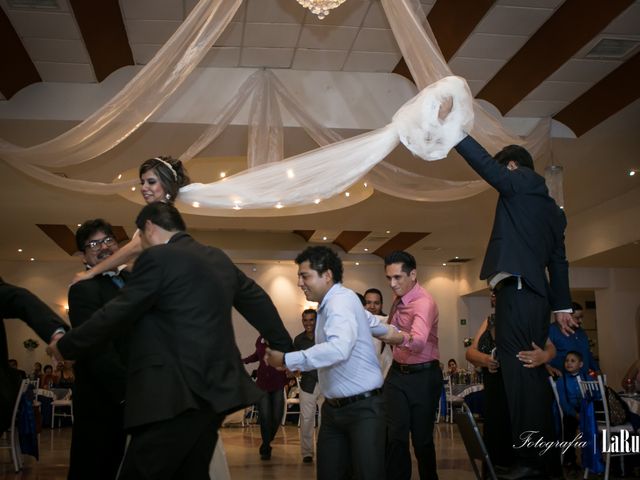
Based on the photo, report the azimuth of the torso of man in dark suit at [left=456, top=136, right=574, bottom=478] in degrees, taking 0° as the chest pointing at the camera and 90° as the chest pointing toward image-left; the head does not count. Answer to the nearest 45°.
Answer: approximately 135°

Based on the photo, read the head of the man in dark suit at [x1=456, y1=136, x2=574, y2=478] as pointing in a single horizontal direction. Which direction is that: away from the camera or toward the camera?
away from the camera

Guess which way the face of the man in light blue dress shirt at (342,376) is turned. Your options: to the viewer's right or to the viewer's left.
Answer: to the viewer's left

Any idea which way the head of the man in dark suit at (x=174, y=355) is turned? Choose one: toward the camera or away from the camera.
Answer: away from the camera

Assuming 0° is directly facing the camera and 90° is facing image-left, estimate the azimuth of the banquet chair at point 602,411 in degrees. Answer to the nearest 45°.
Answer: approximately 225°

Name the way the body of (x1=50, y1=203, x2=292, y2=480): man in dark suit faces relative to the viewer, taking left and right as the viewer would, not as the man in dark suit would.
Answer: facing away from the viewer and to the left of the viewer

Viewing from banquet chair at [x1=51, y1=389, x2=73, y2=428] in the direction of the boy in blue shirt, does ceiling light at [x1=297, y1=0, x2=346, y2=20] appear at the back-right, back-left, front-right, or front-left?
front-right

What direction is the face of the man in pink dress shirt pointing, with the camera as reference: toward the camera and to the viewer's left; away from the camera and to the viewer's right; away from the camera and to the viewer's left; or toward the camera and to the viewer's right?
toward the camera and to the viewer's left

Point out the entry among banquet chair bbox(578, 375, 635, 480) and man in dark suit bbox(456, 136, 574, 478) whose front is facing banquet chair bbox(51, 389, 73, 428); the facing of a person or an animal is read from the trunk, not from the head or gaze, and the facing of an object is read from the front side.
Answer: the man in dark suit

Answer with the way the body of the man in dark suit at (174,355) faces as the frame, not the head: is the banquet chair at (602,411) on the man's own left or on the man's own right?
on the man's own right

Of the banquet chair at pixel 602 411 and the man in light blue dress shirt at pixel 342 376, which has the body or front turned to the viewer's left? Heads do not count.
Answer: the man in light blue dress shirt

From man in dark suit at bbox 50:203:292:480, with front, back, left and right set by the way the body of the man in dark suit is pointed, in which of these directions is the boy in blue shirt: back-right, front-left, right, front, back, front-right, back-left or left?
right

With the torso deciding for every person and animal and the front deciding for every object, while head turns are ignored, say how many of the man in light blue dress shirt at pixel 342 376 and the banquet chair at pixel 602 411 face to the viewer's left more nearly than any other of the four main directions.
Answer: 1
